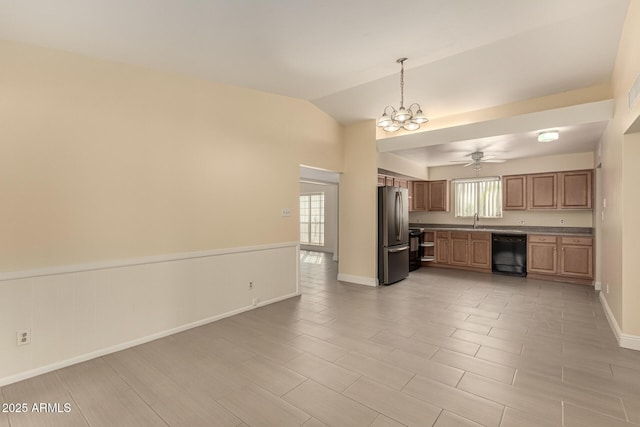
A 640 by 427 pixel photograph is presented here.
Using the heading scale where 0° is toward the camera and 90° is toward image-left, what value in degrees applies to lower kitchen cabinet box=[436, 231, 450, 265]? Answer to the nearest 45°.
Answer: approximately 0°

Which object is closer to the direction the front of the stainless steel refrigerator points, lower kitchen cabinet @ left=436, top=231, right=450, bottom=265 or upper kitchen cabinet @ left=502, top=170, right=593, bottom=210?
the upper kitchen cabinet

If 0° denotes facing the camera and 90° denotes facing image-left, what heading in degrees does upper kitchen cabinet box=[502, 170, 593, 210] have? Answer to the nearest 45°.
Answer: approximately 0°

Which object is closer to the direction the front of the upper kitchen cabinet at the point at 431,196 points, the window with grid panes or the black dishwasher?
the black dishwasher

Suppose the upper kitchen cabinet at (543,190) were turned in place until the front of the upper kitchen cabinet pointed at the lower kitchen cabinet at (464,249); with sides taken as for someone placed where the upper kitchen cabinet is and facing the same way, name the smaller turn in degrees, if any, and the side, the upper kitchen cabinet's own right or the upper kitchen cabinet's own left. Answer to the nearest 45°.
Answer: approximately 90° to the upper kitchen cabinet's own right

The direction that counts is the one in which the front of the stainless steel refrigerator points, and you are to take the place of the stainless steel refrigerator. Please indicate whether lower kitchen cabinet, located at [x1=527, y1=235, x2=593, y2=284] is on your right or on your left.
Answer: on your left

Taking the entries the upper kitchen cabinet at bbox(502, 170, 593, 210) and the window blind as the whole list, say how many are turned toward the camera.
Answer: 2
